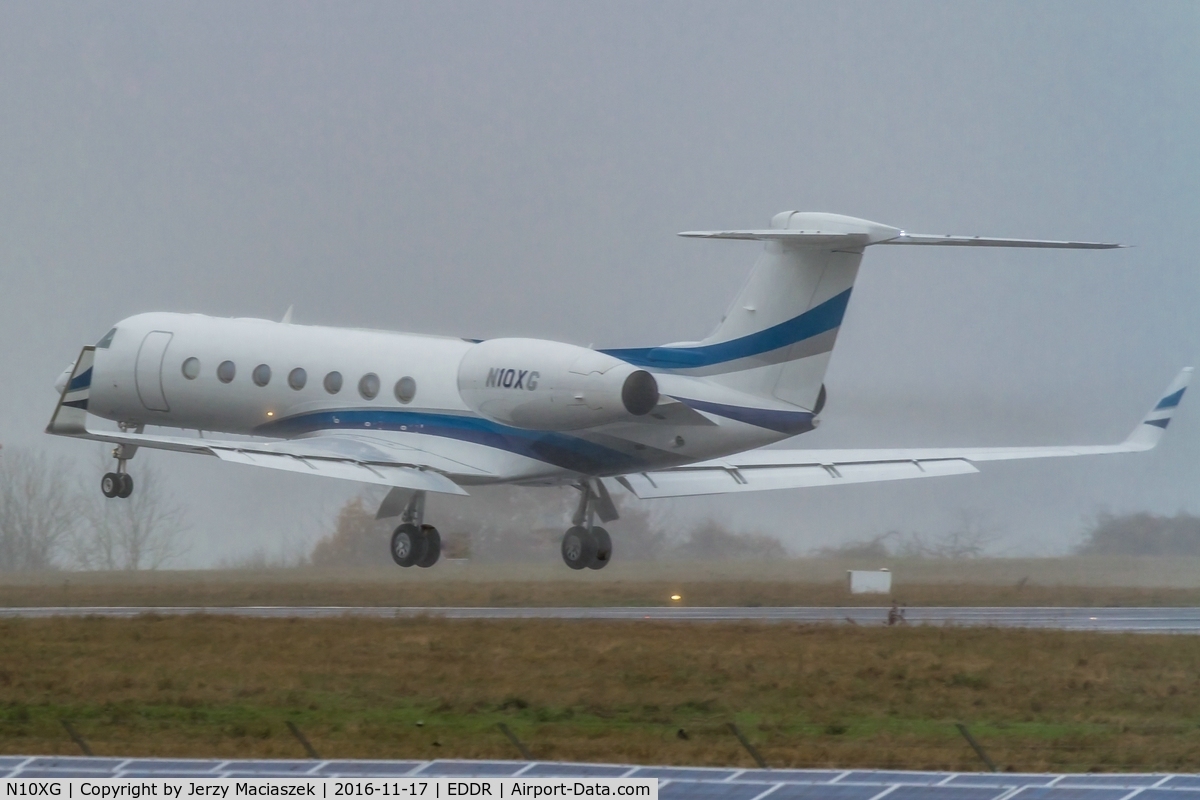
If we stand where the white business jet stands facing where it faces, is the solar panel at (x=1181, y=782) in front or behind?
behind

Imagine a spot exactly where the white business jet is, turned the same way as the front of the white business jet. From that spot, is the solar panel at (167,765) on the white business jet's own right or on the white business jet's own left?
on the white business jet's own left

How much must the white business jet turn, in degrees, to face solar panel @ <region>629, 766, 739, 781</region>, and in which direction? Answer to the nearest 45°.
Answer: approximately 135° to its left

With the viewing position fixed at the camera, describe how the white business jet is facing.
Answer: facing away from the viewer and to the left of the viewer

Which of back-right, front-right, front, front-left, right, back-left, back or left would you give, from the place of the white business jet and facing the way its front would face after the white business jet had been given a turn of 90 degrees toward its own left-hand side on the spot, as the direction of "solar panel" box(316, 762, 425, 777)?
front-left
